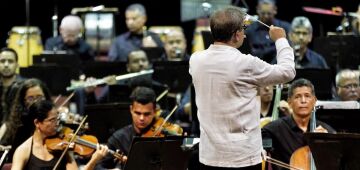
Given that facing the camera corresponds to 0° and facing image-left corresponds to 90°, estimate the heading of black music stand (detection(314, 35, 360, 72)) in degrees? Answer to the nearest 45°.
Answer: approximately 180°

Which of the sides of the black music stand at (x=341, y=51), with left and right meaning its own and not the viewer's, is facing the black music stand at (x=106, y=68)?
left

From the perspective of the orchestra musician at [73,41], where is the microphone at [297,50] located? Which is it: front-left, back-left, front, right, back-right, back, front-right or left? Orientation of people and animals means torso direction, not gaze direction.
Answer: front-left

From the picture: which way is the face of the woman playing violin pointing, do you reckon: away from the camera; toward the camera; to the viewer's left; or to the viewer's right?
to the viewer's right

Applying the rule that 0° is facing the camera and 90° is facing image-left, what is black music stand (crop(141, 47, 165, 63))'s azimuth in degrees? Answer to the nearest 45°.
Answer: approximately 180°

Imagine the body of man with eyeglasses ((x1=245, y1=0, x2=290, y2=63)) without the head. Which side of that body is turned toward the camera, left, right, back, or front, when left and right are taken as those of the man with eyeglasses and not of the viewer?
front

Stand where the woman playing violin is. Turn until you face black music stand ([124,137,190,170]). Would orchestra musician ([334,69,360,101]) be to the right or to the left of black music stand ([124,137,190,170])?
left

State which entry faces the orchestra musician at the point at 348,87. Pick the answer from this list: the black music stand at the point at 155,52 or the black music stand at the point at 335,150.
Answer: the black music stand at the point at 335,150

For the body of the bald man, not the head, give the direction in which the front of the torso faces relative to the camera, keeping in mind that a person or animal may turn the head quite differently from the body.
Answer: toward the camera

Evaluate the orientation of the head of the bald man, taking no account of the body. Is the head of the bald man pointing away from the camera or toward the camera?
toward the camera

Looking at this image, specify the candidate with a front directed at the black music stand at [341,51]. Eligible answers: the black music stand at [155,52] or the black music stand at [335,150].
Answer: the black music stand at [335,150]

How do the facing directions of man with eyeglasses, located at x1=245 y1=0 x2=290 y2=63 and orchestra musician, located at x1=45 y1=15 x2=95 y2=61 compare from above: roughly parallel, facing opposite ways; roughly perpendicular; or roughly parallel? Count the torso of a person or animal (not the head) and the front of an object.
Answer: roughly parallel

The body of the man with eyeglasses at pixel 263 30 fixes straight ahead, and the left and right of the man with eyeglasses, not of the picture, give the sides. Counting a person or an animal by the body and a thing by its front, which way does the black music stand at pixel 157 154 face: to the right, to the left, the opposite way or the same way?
the opposite way

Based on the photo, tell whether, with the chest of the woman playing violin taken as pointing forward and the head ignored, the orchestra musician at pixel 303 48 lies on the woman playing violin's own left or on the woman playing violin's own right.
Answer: on the woman playing violin's own left

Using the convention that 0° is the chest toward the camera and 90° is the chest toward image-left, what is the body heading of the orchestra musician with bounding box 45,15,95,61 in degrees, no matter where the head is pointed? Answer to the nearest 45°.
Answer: approximately 0°

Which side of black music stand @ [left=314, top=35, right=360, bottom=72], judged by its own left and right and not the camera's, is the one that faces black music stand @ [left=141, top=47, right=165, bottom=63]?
left
